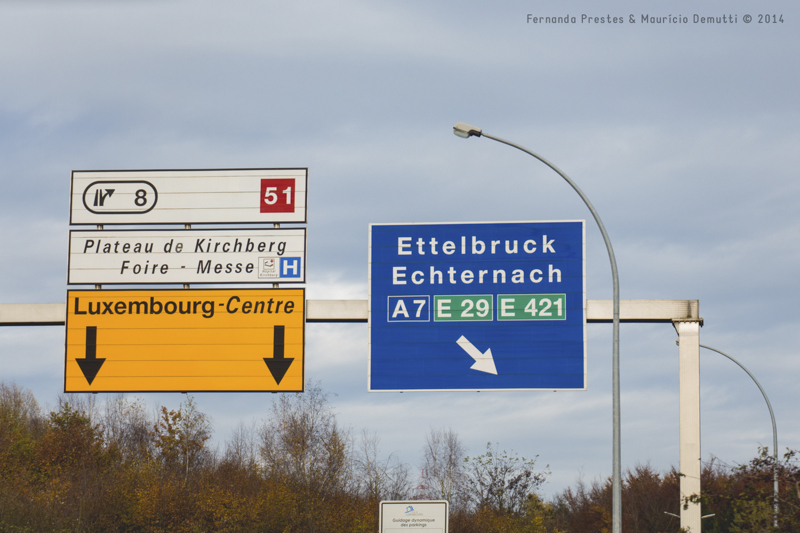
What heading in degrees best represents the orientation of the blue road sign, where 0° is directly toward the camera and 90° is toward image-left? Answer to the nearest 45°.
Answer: approximately 0°

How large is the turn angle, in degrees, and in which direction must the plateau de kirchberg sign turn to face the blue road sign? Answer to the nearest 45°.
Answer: approximately 90° to its left

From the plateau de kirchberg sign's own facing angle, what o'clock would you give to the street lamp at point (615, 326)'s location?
The street lamp is roughly at 10 o'clock from the plateau de kirchberg sign.

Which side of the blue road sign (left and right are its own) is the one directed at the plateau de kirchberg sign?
right
